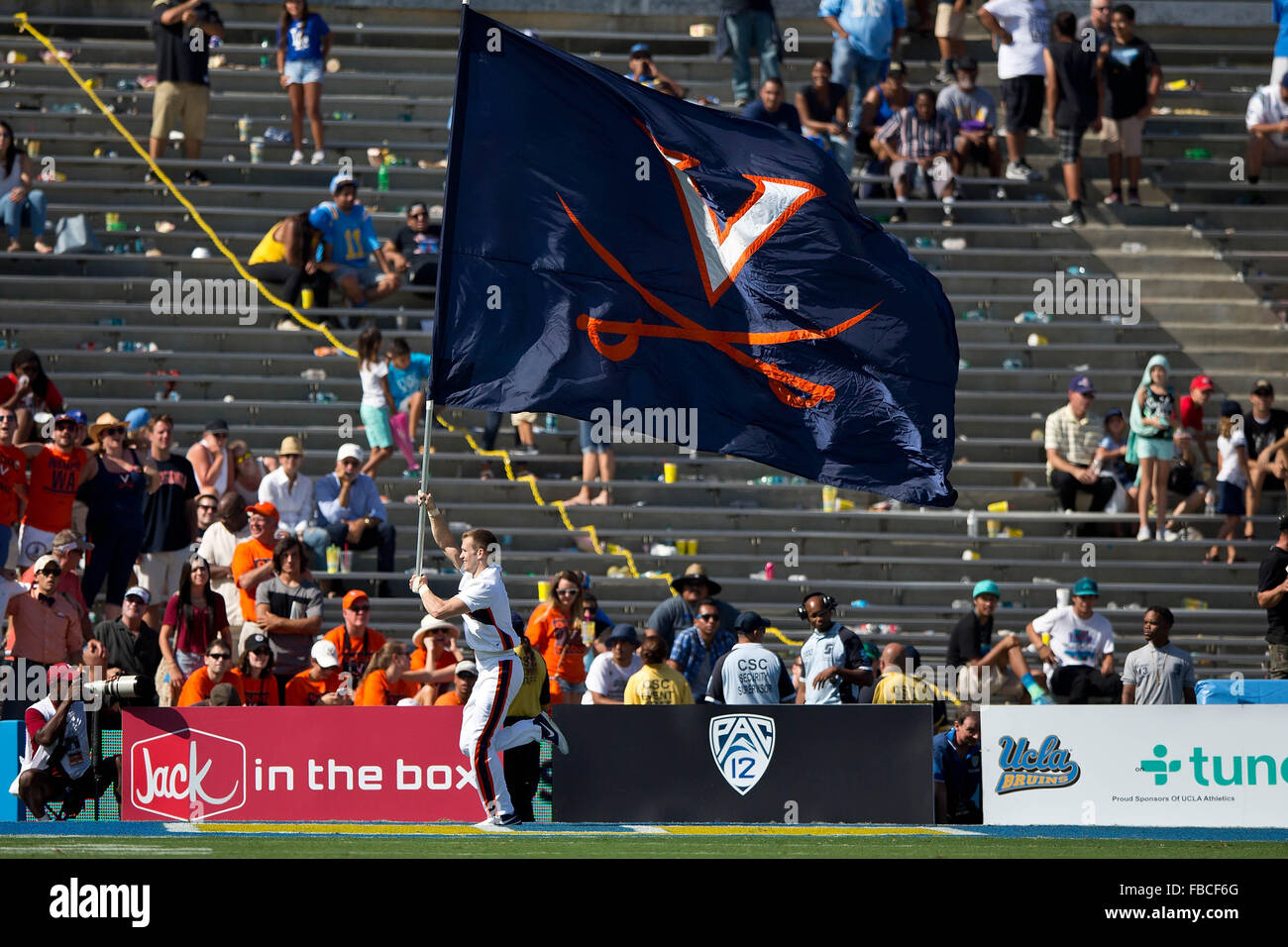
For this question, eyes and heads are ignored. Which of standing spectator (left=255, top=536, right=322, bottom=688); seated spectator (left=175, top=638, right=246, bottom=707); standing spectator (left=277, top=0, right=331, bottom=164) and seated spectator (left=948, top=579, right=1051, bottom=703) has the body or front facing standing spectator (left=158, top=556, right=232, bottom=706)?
standing spectator (left=277, top=0, right=331, bottom=164)

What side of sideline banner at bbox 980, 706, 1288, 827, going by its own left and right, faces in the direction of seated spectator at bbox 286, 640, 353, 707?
right

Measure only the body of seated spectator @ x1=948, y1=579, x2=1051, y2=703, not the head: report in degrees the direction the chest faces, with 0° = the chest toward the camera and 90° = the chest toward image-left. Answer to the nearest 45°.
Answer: approximately 315°

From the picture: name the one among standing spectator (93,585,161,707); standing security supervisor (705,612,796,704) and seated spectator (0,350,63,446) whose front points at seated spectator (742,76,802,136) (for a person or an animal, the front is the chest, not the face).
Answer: standing security supervisor (705,612,796,704)

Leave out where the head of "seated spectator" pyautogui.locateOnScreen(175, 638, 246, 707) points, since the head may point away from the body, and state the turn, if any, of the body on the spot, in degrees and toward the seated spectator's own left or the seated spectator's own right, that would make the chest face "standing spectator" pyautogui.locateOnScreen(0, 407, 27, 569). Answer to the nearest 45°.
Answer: approximately 135° to the seated spectator's own right

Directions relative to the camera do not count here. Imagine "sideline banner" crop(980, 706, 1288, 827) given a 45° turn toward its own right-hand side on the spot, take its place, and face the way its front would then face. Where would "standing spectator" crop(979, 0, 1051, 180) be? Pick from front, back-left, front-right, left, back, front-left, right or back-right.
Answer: back-right

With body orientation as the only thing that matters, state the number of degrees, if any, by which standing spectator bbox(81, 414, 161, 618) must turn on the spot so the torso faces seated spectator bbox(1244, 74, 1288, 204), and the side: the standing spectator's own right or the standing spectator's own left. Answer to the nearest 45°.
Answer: approximately 90° to the standing spectator's own left
